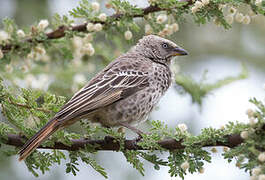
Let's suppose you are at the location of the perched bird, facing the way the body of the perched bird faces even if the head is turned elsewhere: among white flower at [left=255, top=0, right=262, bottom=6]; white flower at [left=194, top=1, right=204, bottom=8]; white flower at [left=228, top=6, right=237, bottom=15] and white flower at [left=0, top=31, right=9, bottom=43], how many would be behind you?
1

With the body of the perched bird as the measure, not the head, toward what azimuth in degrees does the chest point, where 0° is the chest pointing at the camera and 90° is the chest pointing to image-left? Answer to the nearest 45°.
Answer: approximately 270°

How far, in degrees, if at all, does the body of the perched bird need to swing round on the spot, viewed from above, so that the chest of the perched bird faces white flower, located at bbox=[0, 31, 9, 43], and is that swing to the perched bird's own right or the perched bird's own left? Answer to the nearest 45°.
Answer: approximately 180°
